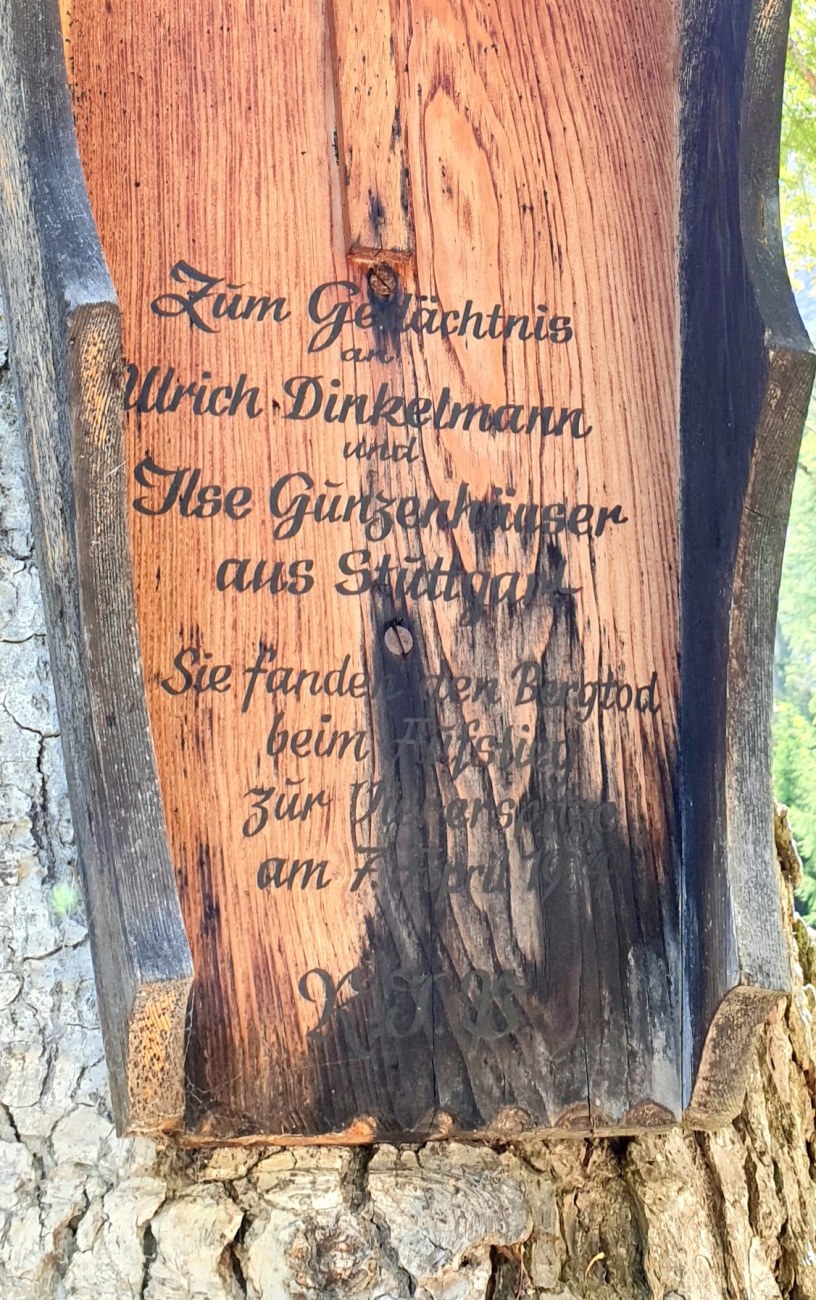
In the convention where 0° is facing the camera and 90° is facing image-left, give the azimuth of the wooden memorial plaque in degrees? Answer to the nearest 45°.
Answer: approximately 0°
